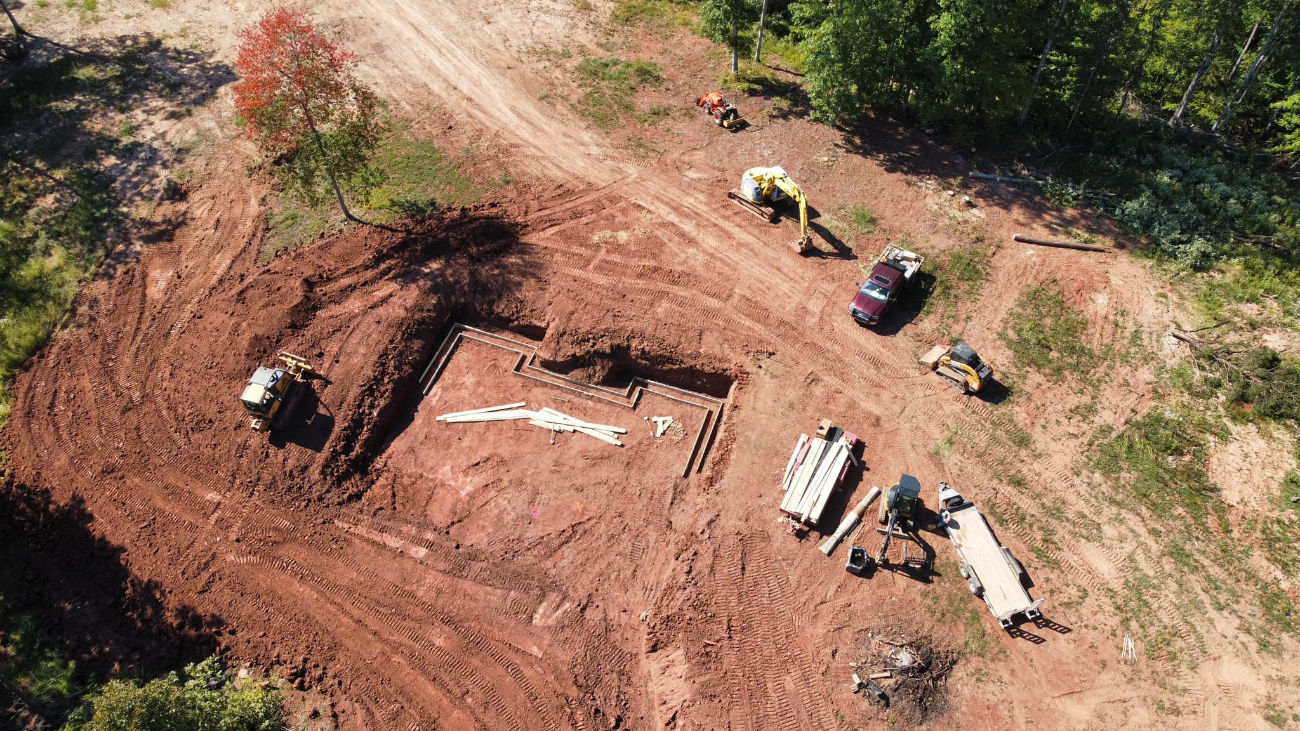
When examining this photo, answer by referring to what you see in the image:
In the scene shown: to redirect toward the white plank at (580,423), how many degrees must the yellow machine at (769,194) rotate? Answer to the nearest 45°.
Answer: approximately 45° to its right

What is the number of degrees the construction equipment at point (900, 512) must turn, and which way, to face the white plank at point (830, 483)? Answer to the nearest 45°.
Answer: approximately 90° to its right

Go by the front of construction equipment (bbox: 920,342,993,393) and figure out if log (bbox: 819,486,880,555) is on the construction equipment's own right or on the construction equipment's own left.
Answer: on the construction equipment's own left

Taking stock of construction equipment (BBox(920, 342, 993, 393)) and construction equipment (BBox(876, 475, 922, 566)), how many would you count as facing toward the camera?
1

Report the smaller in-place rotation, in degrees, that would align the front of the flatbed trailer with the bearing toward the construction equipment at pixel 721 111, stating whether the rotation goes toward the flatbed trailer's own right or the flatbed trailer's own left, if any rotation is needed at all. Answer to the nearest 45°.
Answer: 0° — it already faces it

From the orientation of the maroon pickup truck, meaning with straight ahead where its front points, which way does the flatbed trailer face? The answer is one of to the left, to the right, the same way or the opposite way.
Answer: to the right

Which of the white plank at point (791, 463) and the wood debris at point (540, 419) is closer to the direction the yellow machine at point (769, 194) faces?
the white plank

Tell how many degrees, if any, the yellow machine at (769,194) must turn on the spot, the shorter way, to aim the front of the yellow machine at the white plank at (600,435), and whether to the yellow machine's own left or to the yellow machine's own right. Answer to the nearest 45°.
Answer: approximately 45° to the yellow machine's own right

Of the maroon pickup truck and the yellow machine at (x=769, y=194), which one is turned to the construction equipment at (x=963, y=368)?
the yellow machine

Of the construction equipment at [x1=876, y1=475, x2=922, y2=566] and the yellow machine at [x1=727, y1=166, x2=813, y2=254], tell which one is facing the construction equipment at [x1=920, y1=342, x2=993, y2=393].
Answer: the yellow machine

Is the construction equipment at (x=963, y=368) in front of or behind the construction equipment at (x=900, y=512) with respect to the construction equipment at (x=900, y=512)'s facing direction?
behind
